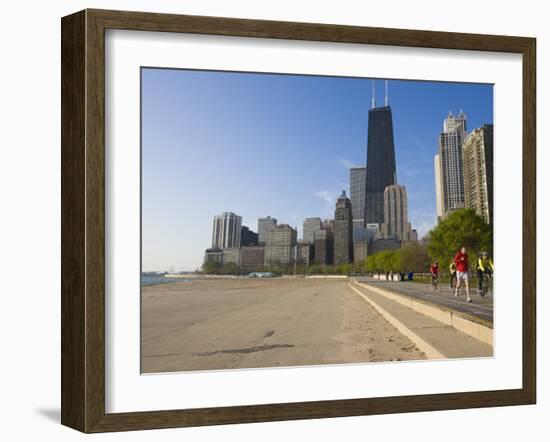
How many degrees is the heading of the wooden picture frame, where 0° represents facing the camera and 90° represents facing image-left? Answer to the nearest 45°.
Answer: approximately 315°
